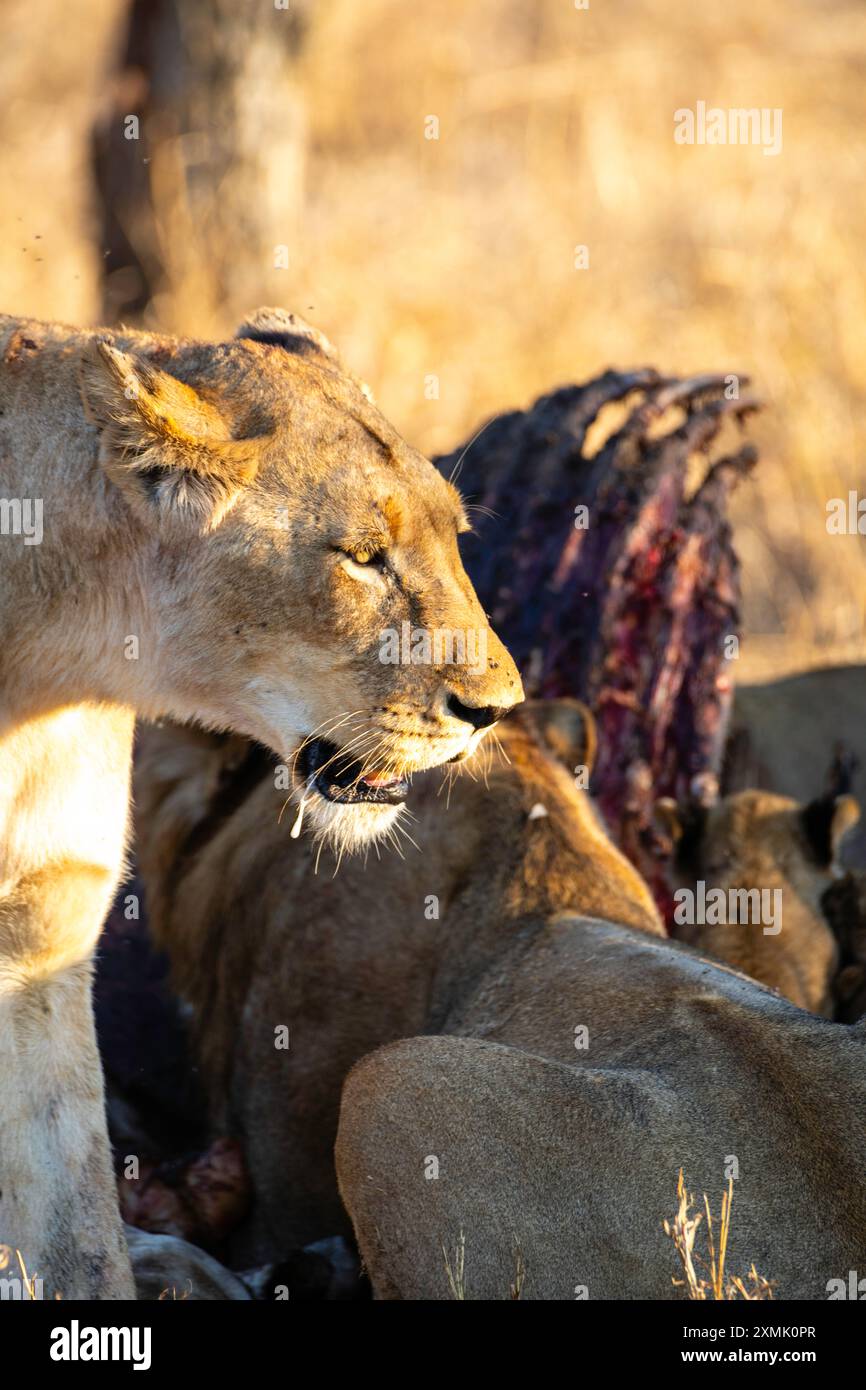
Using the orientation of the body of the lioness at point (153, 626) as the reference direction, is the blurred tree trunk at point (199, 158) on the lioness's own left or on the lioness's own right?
on the lioness's own left

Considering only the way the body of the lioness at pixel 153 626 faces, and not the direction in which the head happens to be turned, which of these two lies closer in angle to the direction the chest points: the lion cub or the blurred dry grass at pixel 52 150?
the lion cub

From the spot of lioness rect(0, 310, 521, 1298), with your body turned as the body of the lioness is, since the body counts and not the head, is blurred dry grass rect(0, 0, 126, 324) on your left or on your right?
on your left

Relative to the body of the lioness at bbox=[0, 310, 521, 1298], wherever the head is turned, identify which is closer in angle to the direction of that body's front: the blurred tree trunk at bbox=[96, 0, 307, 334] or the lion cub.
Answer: the lion cub

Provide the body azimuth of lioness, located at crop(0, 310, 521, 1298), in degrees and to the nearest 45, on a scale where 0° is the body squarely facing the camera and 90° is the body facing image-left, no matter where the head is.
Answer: approximately 270°

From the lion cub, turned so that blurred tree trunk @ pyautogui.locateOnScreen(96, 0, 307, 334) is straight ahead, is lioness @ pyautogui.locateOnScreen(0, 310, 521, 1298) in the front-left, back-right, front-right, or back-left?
back-left
